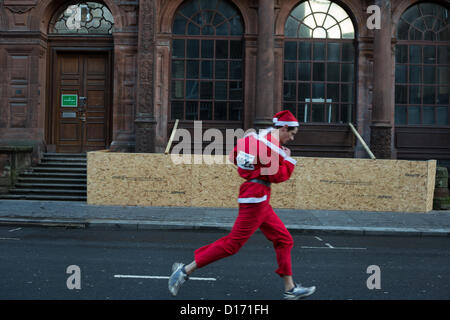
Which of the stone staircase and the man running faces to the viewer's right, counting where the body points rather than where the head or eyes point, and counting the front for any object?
the man running

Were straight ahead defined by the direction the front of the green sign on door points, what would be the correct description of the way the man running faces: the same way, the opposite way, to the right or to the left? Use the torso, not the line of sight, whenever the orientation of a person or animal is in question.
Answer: to the left

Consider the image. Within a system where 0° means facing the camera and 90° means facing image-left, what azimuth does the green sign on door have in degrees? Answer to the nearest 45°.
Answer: approximately 0°

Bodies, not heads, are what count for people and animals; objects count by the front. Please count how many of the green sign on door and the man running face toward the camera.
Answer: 1

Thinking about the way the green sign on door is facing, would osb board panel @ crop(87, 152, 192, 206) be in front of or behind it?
in front

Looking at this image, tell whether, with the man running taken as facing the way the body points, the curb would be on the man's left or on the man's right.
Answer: on the man's left

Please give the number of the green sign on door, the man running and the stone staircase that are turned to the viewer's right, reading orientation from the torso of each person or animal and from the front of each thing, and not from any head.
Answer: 1

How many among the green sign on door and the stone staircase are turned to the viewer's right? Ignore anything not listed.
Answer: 0

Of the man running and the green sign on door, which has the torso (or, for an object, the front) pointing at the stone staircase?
the green sign on door

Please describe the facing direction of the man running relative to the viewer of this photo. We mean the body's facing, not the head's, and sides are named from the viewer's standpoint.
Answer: facing to the right of the viewer

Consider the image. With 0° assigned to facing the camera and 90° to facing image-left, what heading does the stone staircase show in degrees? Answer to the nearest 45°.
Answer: approximately 0°
